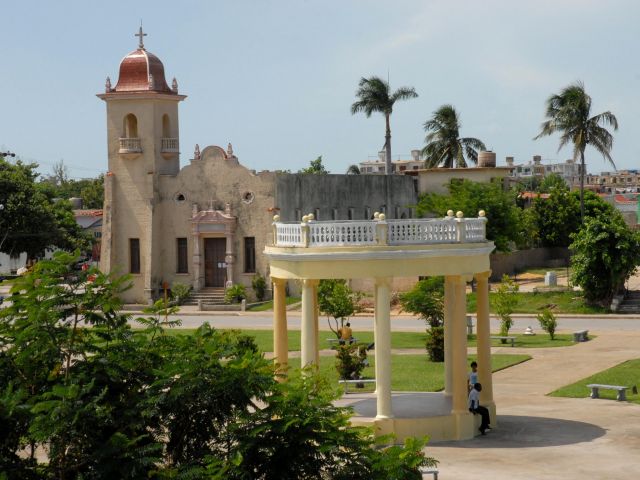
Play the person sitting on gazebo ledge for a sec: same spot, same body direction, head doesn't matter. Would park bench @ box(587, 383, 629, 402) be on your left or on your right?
on your left

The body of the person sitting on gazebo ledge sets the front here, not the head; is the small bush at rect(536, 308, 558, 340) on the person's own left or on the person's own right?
on the person's own left

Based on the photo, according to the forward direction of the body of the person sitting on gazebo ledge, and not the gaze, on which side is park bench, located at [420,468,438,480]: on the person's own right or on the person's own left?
on the person's own right
